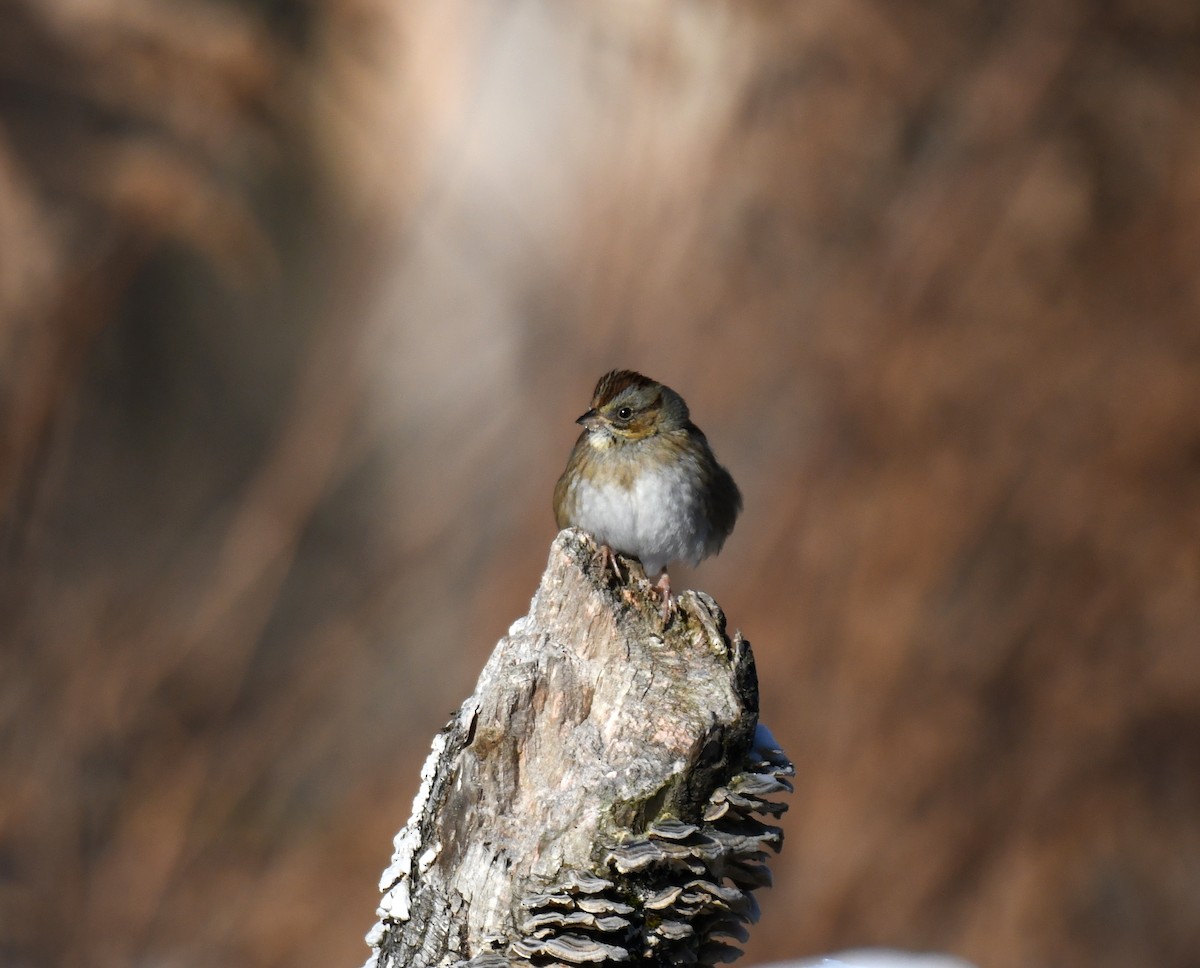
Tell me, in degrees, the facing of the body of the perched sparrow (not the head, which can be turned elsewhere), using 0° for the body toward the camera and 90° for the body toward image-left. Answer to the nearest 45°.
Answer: approximately 45°
